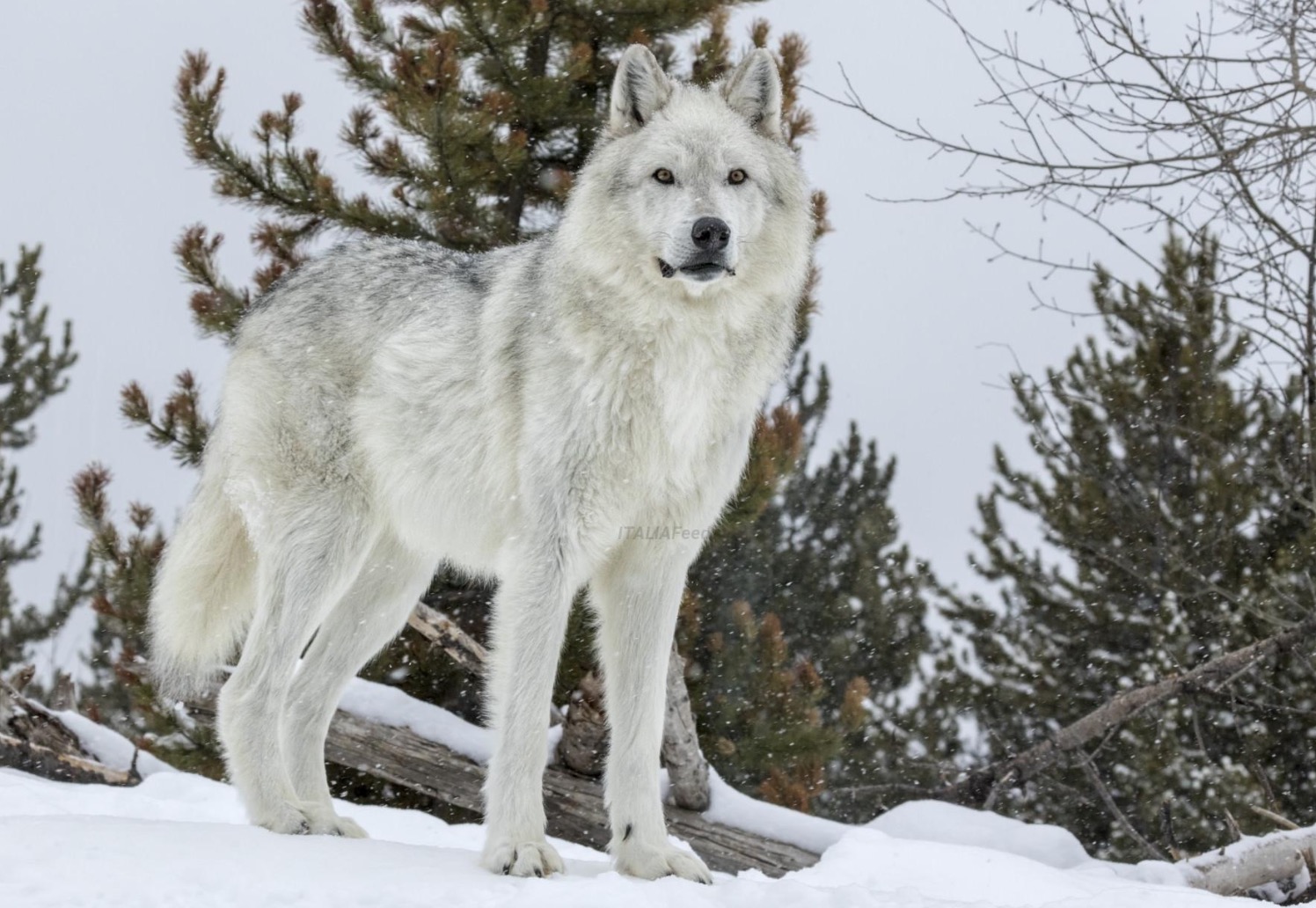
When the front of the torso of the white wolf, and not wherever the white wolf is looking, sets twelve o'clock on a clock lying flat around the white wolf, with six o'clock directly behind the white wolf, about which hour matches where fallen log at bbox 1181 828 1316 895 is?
The fallen log is roughly at 10 o'clock from the white wolf.

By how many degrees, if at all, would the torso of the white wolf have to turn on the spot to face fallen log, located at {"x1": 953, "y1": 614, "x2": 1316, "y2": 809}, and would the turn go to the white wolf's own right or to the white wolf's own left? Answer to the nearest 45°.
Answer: approximately 90° to the white wolf's own left

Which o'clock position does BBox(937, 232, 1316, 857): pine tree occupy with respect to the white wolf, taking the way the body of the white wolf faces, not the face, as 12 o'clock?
The pine tree is roughly at 9 o'clock from the white wolf.

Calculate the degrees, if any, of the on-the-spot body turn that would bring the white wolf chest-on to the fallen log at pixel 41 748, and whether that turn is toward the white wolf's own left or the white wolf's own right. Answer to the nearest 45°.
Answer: approximately 180°
